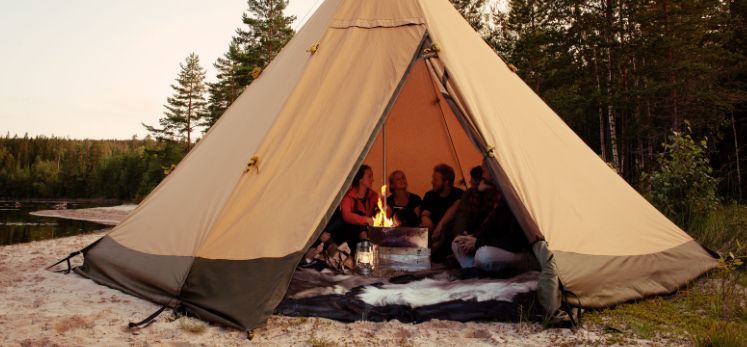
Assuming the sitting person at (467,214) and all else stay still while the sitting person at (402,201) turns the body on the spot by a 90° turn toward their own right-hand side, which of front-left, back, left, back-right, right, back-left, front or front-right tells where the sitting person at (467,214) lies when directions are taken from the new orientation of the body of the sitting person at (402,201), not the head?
back-left

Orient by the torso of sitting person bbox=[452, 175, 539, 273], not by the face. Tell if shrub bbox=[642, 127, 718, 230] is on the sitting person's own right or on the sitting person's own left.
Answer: on the sitting person's own right

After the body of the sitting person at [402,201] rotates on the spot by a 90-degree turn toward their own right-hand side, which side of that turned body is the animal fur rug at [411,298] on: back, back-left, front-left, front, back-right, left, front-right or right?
left

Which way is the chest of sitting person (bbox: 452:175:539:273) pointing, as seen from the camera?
to the viewer's left

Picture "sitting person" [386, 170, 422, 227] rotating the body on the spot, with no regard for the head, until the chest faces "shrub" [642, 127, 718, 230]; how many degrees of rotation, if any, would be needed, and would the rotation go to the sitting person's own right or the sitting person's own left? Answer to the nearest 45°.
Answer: approximately 90° to the sitting person's own left

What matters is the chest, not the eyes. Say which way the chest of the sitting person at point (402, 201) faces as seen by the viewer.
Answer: toward the camera

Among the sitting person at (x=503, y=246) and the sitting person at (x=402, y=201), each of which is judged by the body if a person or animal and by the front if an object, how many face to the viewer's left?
1

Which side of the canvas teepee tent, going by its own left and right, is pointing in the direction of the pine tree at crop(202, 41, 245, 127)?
back

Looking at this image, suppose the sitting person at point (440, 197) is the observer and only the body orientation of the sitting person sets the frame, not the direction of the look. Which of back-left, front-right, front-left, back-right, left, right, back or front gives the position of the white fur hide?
front-left

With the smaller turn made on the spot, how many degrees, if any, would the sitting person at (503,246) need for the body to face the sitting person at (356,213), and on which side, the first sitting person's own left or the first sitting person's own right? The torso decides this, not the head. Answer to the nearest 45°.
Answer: approximately 45° to the first sitting person's own right

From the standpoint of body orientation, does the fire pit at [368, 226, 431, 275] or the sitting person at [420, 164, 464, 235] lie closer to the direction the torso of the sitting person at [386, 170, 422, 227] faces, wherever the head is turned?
the fire pit

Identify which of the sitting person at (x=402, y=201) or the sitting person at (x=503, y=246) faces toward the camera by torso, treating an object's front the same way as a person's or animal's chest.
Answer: the sitting person at (x=402, y=201)

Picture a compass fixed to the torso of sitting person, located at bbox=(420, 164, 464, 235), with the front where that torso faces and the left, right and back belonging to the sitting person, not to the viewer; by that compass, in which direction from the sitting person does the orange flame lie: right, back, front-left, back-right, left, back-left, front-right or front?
front

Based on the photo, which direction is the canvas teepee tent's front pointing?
toward the camera
